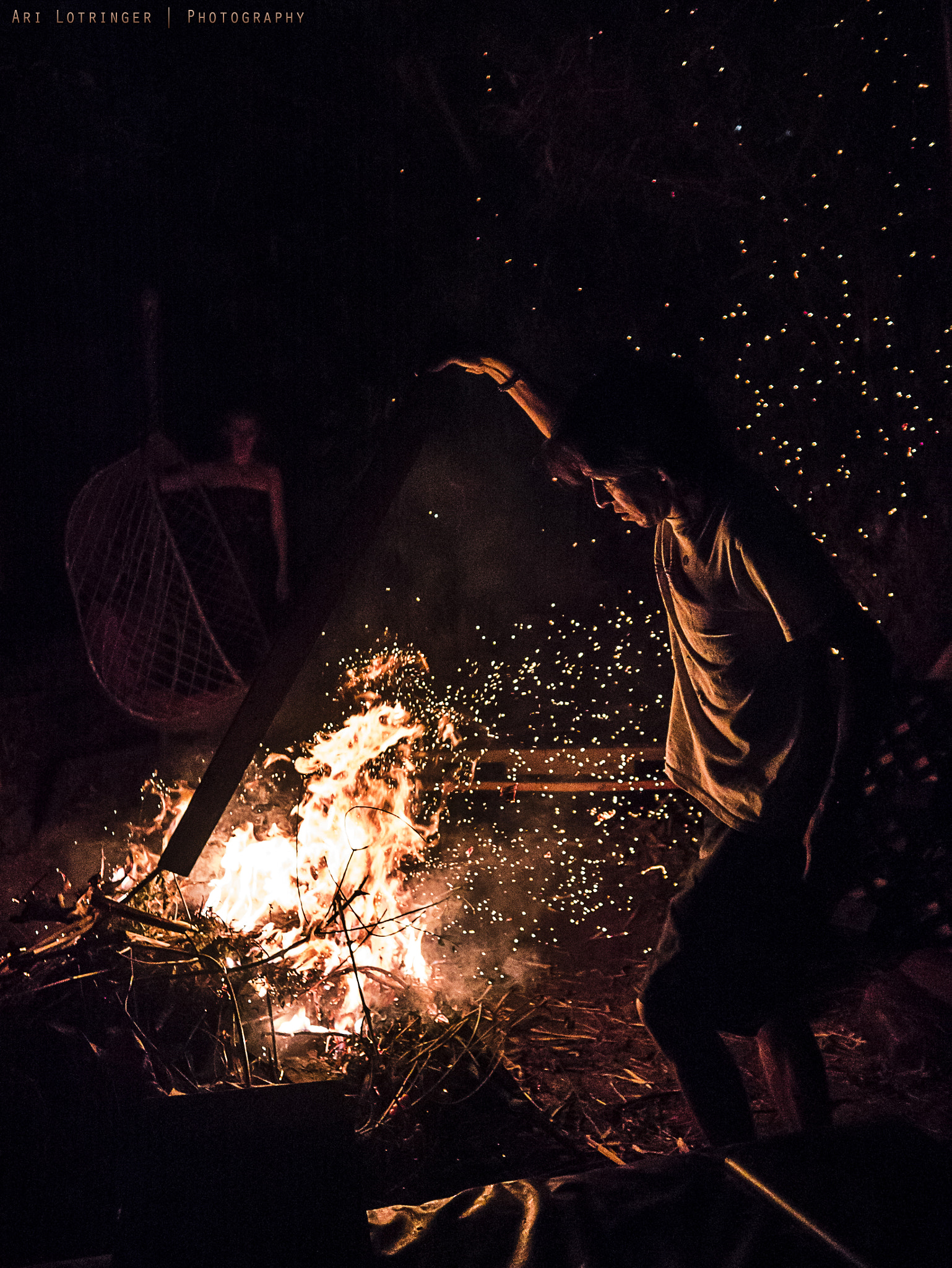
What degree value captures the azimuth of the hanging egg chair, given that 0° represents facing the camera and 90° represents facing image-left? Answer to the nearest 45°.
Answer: approximately 315°

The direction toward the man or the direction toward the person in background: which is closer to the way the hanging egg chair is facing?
the man

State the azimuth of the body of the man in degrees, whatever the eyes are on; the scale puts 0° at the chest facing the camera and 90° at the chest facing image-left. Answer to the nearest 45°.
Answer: approximately 90°

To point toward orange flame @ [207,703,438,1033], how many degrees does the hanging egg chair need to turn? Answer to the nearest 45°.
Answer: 0° — it already faces it

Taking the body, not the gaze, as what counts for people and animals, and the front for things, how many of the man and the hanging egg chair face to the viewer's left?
1

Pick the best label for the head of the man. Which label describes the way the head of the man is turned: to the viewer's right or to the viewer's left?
to the viewer's left

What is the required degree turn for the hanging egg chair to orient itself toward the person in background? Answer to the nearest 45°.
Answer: approximately 135° to its left
